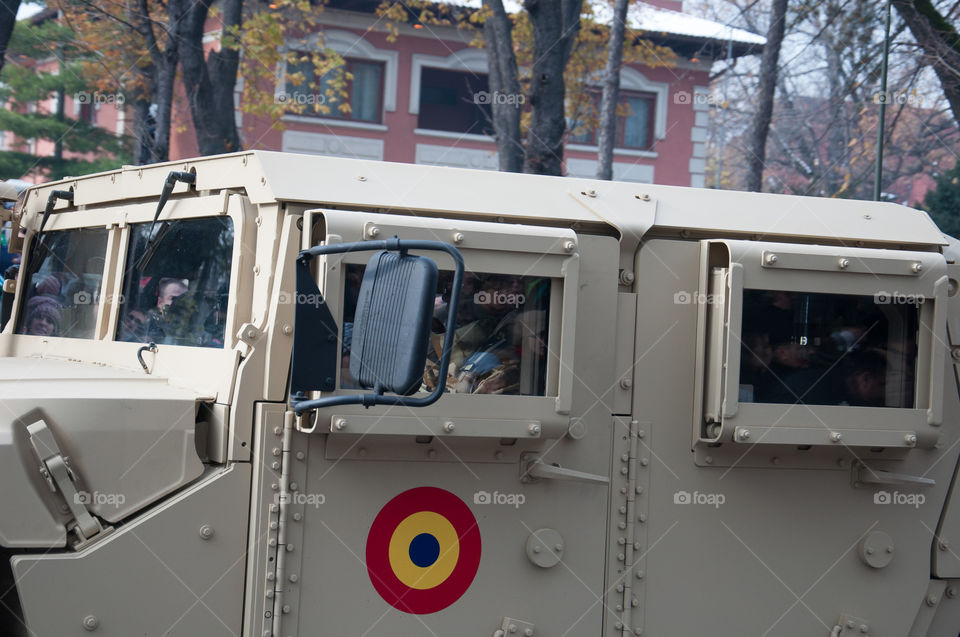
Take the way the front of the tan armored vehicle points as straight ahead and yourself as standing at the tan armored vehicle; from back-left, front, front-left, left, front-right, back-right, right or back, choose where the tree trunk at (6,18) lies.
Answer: right

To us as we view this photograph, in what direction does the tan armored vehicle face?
facing the viewer and to the left of the viewer

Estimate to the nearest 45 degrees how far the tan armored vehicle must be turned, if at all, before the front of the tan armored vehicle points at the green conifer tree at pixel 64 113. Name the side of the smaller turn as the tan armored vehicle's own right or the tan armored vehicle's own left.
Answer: approximately 90° to the tan armored vehicle's own right

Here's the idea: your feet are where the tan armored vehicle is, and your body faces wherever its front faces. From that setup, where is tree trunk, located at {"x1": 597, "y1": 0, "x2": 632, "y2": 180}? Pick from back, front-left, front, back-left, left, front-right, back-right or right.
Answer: back-right
